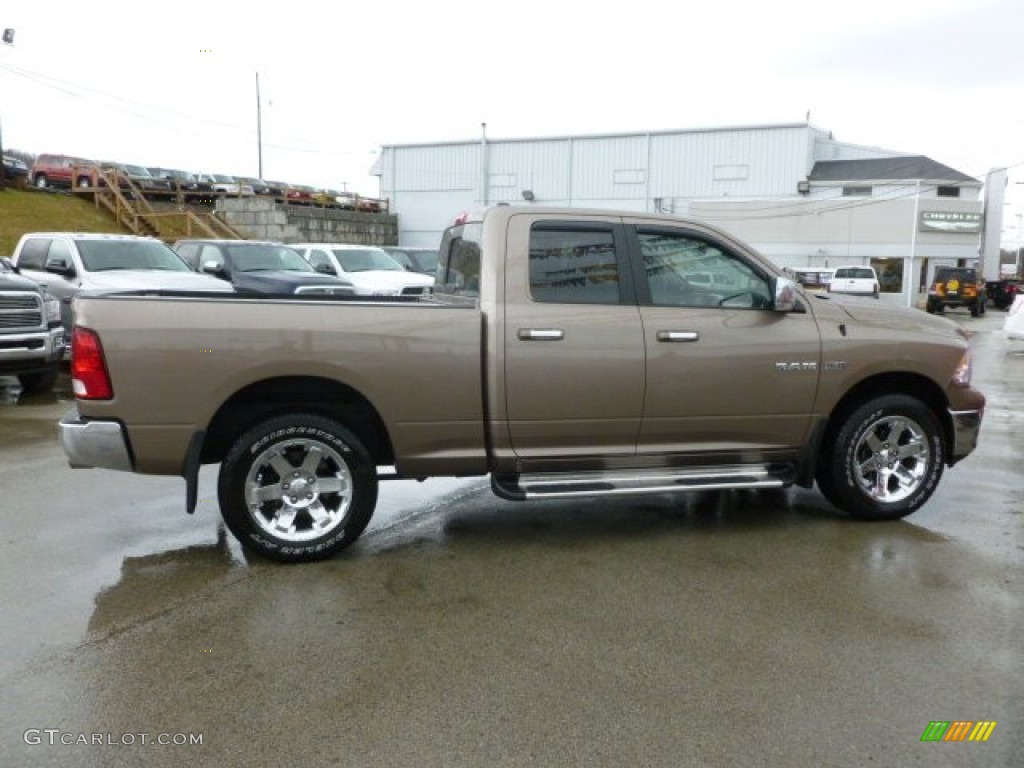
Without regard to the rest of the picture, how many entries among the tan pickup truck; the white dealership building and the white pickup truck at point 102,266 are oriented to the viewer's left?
0

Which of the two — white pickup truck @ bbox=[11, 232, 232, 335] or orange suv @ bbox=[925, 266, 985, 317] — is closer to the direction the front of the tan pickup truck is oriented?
the orange suv

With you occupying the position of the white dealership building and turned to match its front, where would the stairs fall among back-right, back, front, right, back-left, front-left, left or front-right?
right

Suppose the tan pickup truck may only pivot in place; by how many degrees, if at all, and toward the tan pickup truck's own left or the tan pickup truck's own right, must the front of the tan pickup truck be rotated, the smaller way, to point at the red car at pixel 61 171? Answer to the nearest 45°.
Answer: approximately 135° to the tan pickup truck's own left

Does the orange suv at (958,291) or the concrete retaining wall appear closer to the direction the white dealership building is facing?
the orange suv

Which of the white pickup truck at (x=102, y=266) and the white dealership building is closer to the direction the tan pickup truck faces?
the white dealership building

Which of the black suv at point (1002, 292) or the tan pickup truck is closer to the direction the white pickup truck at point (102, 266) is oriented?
the tan pickup truck

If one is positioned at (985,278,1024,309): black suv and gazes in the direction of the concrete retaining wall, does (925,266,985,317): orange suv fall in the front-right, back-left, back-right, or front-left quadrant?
front-left

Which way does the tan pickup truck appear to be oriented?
to the viewer's right

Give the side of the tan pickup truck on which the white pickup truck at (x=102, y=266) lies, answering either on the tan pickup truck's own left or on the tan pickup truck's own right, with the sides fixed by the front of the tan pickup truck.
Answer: on the tan pickup truck's own left

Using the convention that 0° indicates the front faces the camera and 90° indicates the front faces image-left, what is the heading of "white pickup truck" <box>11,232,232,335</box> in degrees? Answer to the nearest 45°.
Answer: approximately 315°
